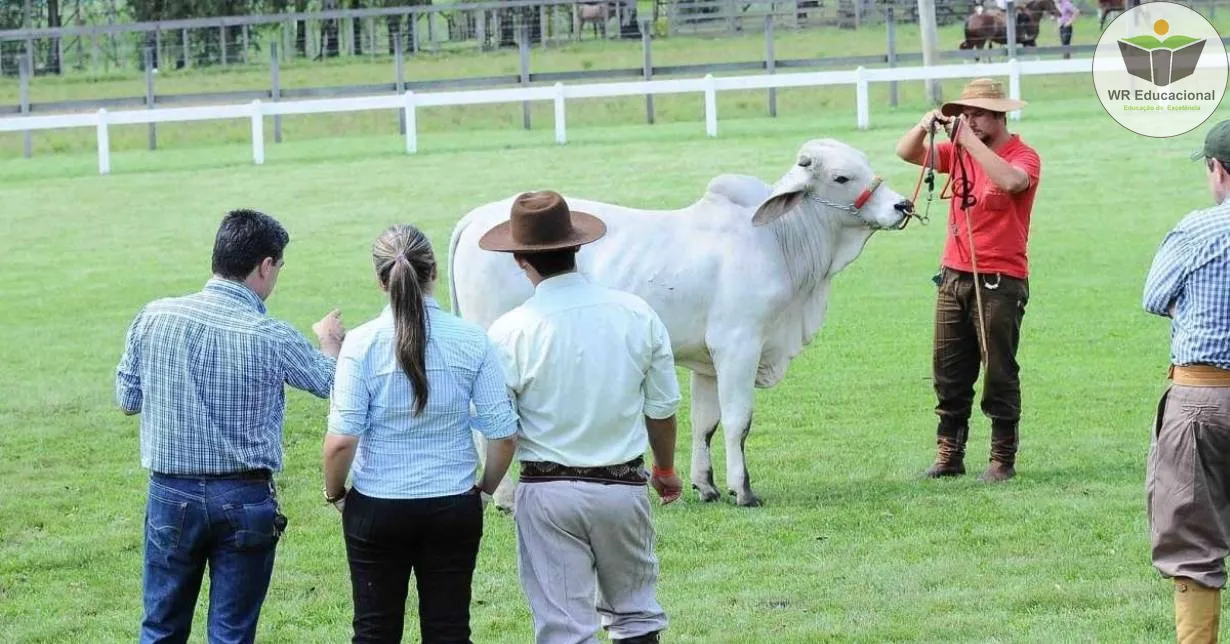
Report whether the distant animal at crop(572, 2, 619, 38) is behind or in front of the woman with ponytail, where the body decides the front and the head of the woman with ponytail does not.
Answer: in front

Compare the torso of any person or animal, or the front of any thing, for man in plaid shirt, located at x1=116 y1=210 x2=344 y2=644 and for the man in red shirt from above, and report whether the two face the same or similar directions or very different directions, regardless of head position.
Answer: very different directions

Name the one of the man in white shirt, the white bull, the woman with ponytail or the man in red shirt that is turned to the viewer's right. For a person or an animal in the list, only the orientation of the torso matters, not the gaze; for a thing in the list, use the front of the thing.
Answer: the white bull

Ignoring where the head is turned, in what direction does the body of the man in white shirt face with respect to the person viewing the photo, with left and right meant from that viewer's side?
facing away from the viewer

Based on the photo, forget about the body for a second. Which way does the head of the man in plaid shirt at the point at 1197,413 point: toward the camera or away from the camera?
away from the camera

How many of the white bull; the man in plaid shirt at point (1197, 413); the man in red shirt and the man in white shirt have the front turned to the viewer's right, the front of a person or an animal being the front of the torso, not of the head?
1

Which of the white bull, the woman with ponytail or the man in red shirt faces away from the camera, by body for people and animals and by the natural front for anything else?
the woman with ponytail

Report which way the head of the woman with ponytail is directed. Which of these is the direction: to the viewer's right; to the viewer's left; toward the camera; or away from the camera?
away from the camera

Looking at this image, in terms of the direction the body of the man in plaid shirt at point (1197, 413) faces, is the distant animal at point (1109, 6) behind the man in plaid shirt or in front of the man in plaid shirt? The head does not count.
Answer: in front

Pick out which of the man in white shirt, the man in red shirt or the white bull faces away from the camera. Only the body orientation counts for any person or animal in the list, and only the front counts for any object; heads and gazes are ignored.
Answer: the man in white shirt

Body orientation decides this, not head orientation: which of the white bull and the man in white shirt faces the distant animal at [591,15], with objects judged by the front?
the man in white shirt

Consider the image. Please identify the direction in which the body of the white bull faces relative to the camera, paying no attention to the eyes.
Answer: to the viewer's right

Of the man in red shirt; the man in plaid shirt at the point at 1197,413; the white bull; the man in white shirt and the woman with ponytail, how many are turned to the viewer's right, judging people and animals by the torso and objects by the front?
1

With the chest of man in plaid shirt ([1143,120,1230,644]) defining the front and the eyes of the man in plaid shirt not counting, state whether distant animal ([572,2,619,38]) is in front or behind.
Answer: in front

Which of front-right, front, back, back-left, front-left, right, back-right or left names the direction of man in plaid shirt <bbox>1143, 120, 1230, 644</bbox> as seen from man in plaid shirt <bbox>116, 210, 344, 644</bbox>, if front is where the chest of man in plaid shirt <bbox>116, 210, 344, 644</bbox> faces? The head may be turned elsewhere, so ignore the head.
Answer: front-right

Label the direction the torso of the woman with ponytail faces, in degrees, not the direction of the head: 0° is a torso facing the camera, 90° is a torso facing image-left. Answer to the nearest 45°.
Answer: approximately 180°

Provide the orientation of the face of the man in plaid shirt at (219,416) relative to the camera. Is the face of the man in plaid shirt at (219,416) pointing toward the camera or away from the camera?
away from the camera
